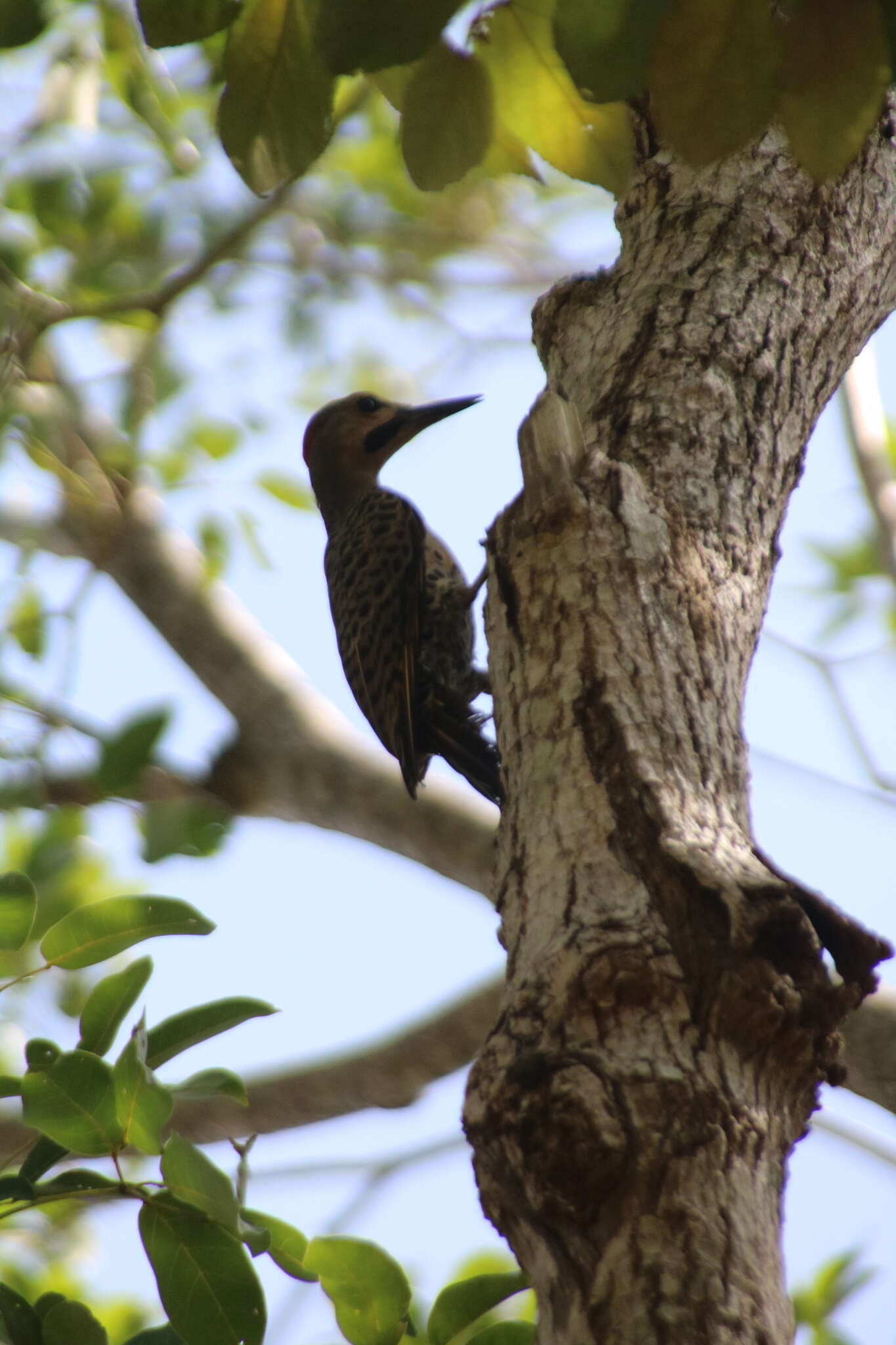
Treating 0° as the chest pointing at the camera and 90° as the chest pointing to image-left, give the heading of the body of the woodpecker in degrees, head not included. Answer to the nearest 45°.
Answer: approximately 270°

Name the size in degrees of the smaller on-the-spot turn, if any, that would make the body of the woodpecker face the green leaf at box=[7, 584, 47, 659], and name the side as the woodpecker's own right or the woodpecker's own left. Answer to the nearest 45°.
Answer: approximately 180°
